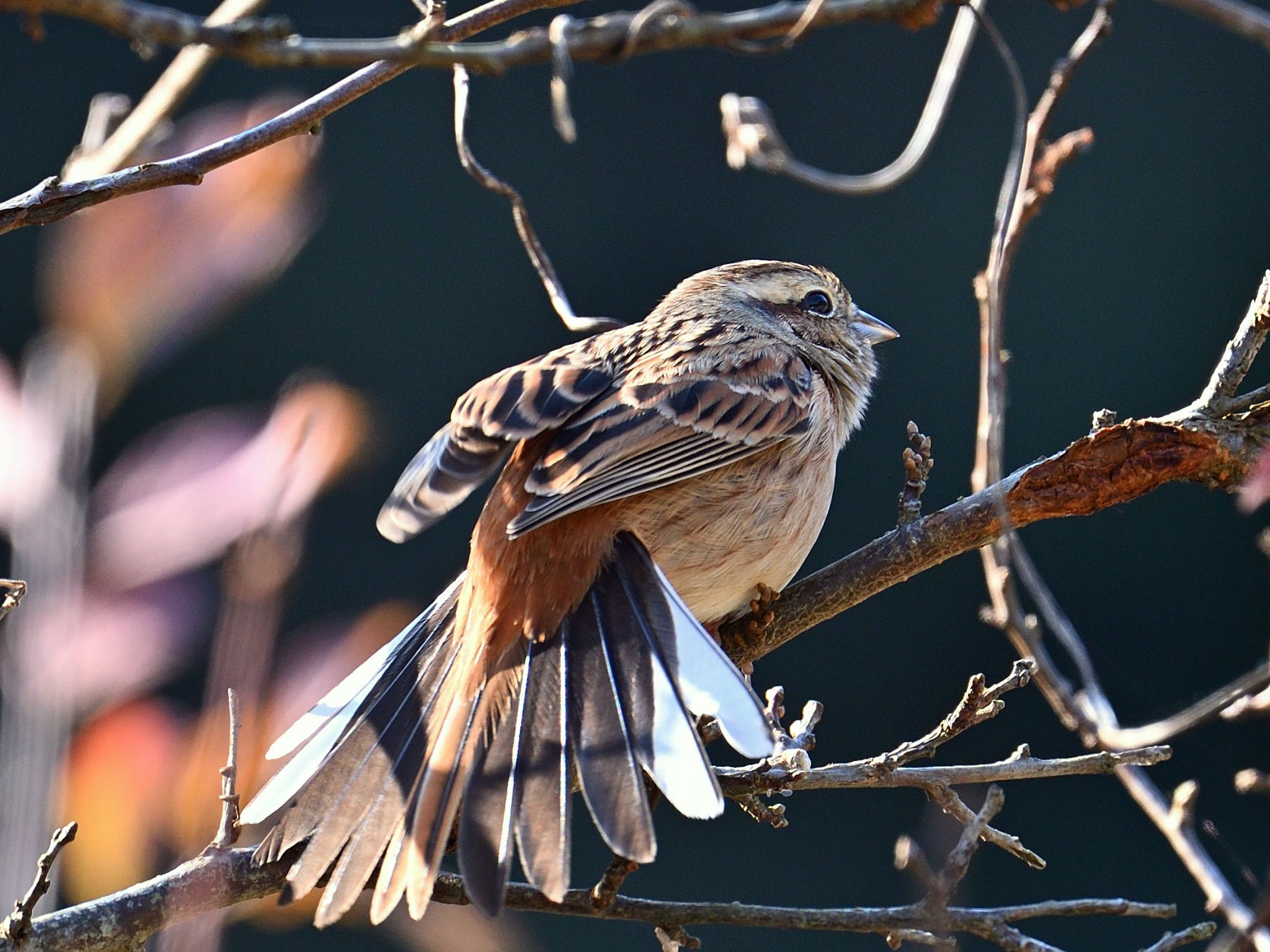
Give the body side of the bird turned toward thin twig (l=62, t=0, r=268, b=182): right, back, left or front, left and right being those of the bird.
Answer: back

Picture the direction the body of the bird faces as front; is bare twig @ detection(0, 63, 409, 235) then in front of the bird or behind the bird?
behind

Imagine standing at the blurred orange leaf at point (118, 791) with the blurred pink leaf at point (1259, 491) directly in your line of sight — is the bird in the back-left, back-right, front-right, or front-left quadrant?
front-left

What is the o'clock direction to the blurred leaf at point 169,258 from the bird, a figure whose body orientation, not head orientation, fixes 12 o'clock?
The blurred leaf is roughly at 8 o'clock from the bird.

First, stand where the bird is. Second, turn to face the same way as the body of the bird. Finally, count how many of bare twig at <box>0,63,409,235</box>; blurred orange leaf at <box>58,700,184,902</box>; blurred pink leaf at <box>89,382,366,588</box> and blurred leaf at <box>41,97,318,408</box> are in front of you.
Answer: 0

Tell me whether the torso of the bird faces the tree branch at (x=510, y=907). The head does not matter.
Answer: no

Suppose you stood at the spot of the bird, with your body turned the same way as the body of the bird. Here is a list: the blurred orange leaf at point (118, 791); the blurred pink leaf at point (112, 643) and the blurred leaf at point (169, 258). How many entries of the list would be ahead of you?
0

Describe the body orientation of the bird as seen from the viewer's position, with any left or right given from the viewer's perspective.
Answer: facing away from the viewer and to the right of the viewer

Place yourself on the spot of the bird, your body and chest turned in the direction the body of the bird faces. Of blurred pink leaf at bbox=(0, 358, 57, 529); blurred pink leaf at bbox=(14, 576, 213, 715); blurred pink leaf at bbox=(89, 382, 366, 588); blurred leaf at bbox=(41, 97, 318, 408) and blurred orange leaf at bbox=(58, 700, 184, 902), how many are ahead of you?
0

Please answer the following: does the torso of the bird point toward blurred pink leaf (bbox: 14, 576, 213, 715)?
no

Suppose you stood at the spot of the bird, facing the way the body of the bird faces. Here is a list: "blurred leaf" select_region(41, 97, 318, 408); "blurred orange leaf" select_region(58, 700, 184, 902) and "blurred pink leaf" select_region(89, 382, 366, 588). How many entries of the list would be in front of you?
0

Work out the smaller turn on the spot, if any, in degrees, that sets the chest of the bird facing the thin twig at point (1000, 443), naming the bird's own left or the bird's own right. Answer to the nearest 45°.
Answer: approximately 90° to the bird's own right
